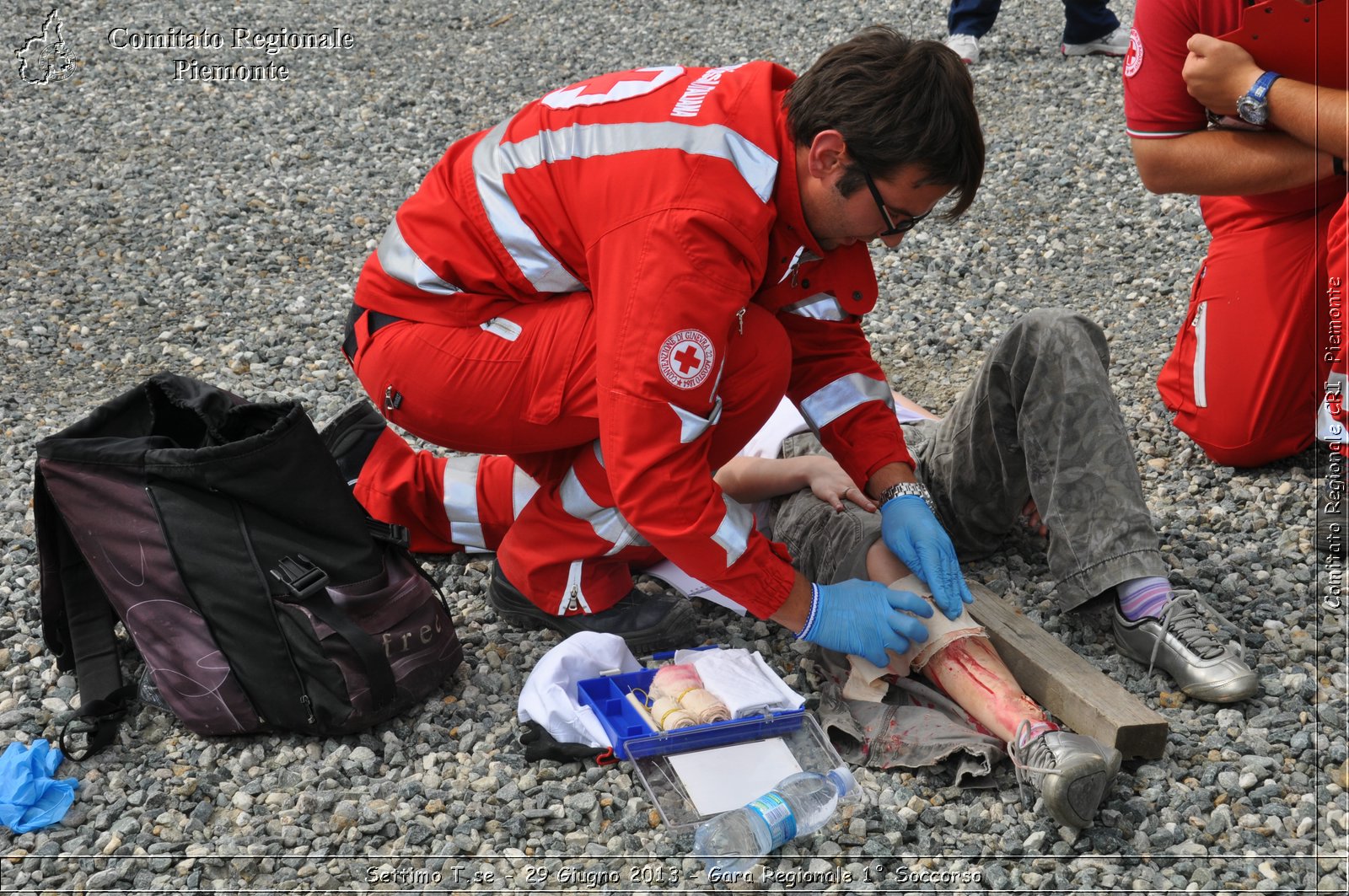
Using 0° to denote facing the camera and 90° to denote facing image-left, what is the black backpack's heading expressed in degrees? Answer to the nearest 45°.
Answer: approximately 315°

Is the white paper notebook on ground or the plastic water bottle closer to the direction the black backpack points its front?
the plastic water bottle

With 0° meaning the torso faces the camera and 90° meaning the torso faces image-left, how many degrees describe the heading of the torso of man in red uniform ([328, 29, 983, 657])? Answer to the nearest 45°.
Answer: approximately 270°

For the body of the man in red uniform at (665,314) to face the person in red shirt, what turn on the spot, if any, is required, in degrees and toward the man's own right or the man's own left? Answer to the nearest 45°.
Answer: approximately 45° to the man's own left

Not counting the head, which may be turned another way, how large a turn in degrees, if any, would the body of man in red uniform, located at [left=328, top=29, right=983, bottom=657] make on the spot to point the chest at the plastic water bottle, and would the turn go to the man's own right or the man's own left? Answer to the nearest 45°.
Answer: approximately 90° to the man's own right
